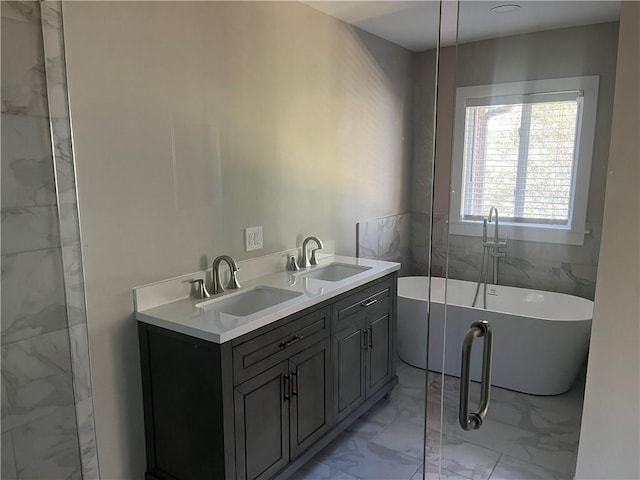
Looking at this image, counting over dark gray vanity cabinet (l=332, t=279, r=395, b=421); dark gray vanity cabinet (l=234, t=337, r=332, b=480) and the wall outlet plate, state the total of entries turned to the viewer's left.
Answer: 0

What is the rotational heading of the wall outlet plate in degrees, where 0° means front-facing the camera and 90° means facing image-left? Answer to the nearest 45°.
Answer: approximately 315°

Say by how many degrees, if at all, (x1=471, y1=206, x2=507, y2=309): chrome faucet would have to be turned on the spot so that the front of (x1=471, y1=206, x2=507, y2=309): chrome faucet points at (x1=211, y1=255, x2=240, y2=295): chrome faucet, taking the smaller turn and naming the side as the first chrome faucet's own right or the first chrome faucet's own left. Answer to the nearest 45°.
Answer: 0° — it already faces it

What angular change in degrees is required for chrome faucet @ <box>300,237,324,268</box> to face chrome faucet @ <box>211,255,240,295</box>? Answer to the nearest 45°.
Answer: approximately 90° to its right

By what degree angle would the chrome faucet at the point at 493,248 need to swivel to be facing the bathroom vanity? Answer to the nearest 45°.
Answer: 0° — it already faces it

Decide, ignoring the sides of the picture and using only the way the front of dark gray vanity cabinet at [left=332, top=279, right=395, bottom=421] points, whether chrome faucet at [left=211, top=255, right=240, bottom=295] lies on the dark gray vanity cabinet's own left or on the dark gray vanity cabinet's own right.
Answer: on the dark gray vanity cabinet's own right

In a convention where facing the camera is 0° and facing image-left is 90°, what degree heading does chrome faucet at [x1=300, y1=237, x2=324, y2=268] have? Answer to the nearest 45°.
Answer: approximately 315°

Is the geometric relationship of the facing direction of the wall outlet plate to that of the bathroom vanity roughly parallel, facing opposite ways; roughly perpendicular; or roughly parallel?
roughly parallel

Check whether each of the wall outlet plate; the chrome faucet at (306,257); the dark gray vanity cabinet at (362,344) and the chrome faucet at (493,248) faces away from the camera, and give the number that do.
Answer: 0

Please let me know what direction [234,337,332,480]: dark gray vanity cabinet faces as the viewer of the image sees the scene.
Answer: facing the viewer and to the right of the viewer

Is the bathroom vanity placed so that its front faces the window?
no

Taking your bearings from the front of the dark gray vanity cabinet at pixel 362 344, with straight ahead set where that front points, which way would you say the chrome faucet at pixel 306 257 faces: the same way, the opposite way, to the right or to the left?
the same way

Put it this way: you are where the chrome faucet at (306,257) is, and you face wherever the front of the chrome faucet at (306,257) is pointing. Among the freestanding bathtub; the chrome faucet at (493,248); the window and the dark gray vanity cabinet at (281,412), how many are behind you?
0
